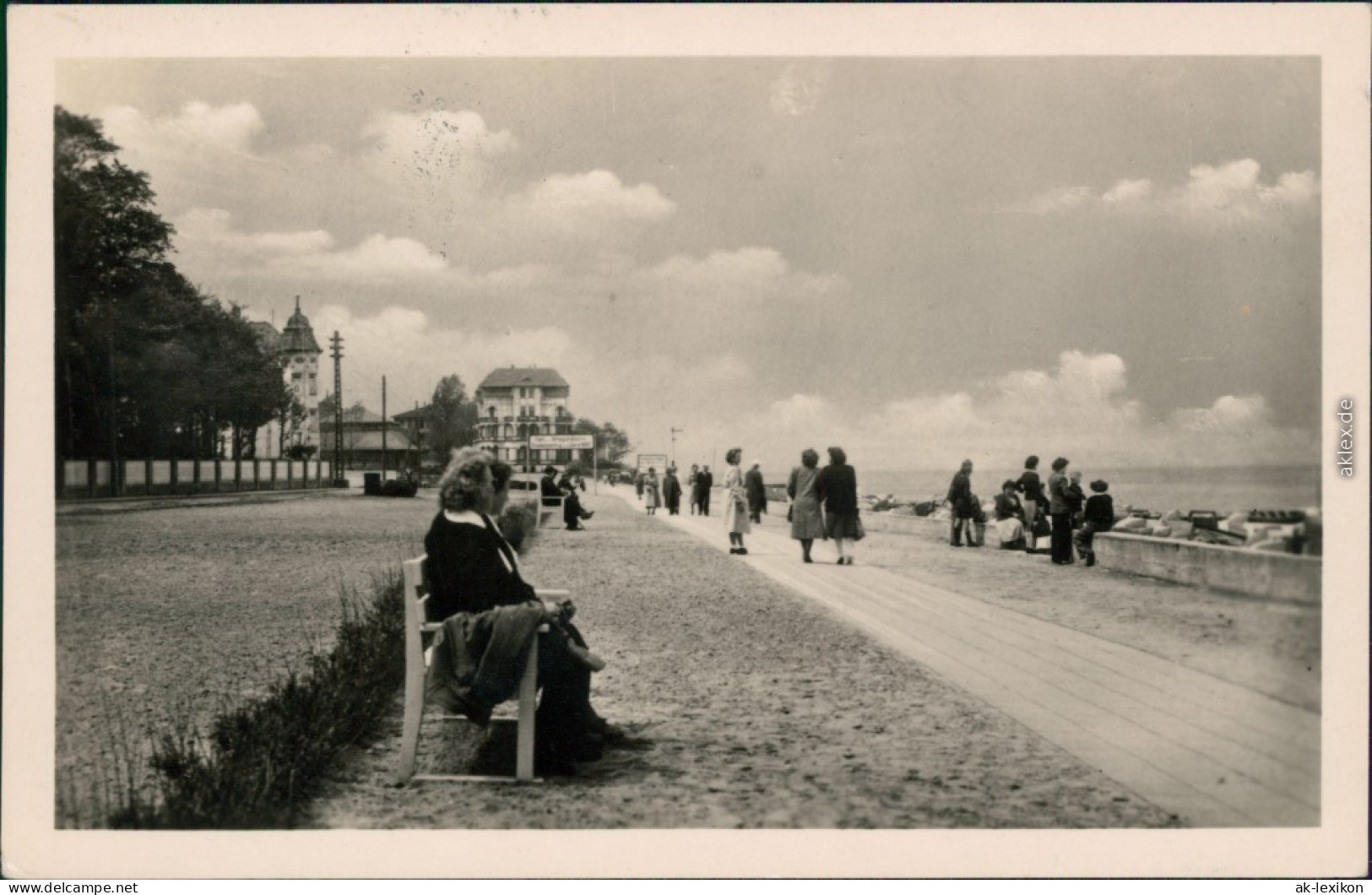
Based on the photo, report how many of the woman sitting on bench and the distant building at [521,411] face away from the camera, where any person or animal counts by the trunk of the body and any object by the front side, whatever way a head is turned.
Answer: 0

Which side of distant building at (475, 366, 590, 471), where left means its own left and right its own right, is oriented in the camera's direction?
front

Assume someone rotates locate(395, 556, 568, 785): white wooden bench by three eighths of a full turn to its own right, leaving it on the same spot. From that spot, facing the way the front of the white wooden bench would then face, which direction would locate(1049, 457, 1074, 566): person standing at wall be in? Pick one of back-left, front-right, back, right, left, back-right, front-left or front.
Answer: back

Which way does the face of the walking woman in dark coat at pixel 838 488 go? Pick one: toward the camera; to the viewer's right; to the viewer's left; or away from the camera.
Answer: away from the camera

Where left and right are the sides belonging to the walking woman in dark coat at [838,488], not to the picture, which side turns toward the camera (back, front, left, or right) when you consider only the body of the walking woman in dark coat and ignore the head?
back

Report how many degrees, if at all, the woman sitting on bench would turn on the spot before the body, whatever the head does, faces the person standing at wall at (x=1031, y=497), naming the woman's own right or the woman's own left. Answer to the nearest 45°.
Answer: approximately 45° to the woman's own left

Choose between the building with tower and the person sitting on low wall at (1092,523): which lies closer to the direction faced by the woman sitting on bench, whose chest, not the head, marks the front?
the person sitting on low wall

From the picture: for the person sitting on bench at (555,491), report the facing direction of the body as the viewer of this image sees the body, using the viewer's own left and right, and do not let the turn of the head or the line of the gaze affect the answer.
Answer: facing to the right of the viewer

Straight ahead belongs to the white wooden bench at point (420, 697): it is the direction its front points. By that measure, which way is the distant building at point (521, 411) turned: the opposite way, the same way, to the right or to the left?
to the right

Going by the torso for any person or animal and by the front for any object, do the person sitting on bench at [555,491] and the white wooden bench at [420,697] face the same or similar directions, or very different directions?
same or similar directions

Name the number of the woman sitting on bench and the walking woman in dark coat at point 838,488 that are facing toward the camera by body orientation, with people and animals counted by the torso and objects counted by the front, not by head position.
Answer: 0

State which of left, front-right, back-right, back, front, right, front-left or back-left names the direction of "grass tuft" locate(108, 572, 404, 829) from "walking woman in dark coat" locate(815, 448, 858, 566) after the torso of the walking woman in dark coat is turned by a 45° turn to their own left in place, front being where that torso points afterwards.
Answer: left

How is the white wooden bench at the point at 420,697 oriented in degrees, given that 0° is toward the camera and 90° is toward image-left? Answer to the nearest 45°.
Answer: approximately 270°

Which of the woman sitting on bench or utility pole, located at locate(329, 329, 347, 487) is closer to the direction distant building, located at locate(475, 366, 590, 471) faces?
the woman sitting on bench

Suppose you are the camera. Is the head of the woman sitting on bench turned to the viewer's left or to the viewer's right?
to the viewer's right

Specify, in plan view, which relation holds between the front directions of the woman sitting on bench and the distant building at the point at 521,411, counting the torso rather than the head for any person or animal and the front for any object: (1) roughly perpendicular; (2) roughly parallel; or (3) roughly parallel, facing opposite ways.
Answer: roughly perpendicular
